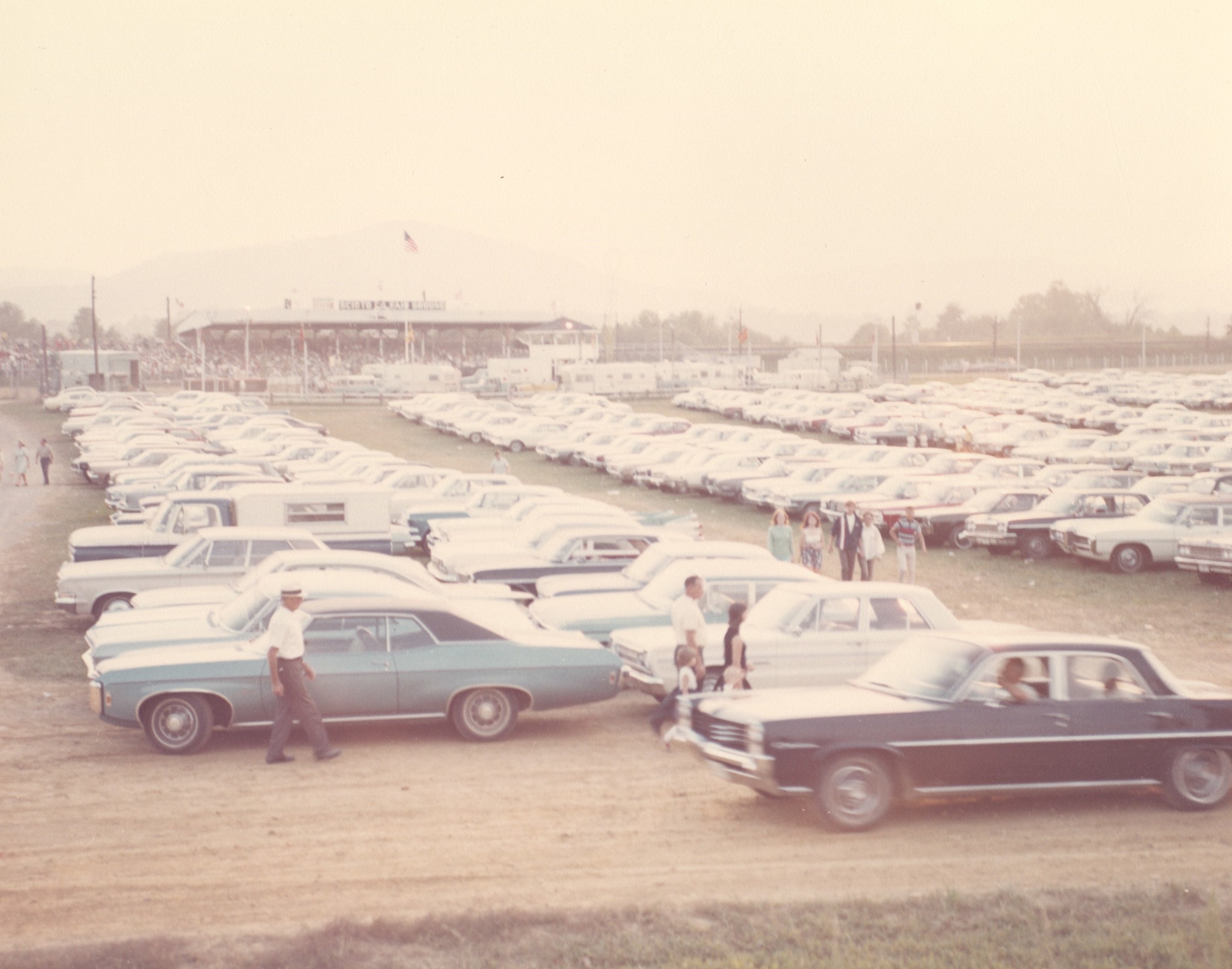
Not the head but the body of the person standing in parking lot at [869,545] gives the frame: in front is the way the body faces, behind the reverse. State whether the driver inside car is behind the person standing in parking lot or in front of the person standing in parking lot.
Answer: in front

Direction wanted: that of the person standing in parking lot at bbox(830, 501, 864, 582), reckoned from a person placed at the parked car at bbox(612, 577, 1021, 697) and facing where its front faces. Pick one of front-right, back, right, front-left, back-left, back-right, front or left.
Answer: back-right

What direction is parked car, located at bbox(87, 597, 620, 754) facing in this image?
to the viewer's left

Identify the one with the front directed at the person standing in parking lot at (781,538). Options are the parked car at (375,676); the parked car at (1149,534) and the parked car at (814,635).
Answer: the parked car at (1149,534)

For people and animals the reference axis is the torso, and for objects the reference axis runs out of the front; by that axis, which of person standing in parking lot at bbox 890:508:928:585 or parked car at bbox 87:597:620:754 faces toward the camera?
the person standing in parking lot

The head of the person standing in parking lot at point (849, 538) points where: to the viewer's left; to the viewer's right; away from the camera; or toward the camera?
toward the camera

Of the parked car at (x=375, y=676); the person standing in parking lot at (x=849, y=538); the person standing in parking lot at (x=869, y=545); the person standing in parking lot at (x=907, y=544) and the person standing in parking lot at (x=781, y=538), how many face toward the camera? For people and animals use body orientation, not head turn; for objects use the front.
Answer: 4

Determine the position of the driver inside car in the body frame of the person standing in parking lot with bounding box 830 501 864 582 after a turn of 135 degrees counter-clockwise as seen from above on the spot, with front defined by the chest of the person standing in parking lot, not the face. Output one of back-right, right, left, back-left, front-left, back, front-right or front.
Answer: back-right

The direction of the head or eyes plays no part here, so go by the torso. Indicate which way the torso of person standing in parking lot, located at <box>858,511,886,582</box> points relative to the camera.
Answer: toward the camera

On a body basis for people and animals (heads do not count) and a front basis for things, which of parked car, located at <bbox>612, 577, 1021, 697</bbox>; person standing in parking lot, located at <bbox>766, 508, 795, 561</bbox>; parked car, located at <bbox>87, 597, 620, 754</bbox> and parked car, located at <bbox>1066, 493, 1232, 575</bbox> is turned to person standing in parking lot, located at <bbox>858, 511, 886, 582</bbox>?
parked car, located at <bbox>1066, 493, 1232, 575</bbox>

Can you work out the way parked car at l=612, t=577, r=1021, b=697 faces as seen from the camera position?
facing the viewer and to the left of the viewer

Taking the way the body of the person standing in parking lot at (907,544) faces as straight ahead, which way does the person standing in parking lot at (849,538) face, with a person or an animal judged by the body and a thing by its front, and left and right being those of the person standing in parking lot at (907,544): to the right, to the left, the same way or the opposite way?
the same way

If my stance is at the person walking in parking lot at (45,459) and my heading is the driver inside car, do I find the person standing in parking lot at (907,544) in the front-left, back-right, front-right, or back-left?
front-left

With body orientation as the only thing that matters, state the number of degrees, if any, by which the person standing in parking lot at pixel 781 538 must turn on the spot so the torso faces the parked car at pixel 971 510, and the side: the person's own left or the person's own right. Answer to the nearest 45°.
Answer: approximately 135° to the person's own left

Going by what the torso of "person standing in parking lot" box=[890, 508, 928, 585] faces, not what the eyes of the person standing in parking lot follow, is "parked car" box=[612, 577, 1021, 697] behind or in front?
in front

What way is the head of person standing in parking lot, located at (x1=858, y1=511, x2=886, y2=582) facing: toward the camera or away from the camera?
toward the camera

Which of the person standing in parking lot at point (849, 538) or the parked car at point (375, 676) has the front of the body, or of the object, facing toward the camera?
the person standing in parking lot

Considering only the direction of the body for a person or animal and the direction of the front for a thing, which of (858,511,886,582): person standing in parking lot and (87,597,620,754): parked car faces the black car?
the person standing in parking lot
